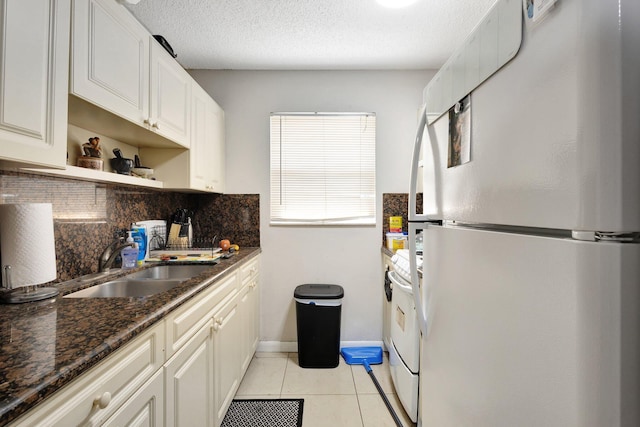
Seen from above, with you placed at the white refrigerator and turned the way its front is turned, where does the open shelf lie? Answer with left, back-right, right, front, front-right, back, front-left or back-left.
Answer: front-right

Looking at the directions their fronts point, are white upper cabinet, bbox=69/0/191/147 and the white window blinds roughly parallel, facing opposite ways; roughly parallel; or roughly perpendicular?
roughly perpendicular

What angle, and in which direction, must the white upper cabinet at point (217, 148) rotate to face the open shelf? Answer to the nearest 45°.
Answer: approximately 135° to its right

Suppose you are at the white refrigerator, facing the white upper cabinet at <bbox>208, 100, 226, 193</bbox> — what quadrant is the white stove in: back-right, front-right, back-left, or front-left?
front-right

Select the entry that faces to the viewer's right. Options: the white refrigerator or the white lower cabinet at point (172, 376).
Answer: the white lower cabinet

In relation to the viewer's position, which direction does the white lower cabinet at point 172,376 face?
facing to the right of the viewer

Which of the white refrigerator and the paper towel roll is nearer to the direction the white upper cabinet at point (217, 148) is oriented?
the white refrigerator

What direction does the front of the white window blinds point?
toward the camera

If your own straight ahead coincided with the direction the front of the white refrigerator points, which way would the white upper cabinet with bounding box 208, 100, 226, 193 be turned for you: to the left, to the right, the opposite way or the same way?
the opposite way

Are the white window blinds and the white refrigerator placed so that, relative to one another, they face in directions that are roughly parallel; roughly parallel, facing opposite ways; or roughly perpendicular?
roughly perpendicular

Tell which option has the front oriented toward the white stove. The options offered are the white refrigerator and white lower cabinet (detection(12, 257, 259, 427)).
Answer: the white lower cabinet

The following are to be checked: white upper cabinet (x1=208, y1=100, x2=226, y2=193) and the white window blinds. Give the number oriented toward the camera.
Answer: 1

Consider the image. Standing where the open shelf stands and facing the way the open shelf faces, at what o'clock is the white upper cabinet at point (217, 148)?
The white upper cabinet is roughly at 9 o'clock from the open shelf.
